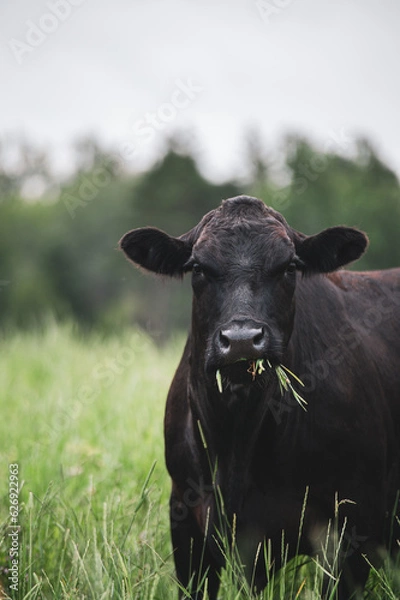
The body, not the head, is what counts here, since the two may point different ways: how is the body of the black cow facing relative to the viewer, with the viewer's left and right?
facing the viewer and to the left of the viewer
